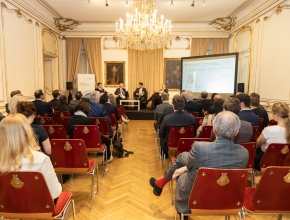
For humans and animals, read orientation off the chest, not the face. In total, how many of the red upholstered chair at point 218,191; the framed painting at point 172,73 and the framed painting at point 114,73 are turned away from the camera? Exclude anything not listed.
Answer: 1

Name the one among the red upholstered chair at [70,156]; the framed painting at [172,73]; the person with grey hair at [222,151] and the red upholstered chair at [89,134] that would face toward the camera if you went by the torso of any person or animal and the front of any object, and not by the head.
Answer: the framed painting

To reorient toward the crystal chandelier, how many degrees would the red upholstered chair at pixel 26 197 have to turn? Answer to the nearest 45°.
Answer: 0° — it already faces it

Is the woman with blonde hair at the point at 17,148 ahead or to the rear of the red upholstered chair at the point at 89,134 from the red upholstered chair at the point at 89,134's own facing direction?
to the rear

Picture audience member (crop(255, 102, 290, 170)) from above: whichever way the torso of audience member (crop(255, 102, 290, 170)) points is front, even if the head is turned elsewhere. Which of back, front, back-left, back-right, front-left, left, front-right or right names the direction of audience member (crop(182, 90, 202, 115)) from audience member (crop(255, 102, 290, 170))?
front

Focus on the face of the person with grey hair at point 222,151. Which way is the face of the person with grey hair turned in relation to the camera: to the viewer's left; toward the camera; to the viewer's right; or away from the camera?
away from the camera

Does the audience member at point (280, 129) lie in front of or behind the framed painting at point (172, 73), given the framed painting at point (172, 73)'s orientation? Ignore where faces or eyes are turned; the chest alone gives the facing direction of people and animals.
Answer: in front

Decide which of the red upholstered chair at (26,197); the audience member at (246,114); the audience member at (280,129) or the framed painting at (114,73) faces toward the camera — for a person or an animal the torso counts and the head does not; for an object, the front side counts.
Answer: the framed painting

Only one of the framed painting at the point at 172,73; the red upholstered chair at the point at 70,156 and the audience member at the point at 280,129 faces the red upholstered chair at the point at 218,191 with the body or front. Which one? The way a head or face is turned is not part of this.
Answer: the framed painting

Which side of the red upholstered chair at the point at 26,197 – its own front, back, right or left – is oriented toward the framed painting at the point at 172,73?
front

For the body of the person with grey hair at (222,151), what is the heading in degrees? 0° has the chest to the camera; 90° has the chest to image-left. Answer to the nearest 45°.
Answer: approximately 135°

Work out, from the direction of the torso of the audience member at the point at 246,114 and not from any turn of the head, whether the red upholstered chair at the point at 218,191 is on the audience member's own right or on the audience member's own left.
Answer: on the audience member's own left

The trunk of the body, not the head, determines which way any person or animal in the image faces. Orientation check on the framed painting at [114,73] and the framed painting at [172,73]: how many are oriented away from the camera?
0

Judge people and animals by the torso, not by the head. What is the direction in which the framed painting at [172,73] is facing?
toward the camera

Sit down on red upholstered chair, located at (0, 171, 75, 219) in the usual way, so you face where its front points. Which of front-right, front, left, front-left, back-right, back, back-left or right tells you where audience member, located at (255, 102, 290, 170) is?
front-right

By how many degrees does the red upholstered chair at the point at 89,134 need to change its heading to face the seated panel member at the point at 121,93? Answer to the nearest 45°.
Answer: approximately 45° to its left

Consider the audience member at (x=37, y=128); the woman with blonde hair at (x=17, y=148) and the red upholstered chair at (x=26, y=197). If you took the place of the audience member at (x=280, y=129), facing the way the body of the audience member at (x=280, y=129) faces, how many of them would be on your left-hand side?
3

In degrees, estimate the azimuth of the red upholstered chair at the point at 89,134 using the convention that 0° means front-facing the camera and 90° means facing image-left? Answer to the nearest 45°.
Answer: approximately 225°

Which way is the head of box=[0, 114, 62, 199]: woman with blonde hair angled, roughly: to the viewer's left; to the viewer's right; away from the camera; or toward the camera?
away from the camera

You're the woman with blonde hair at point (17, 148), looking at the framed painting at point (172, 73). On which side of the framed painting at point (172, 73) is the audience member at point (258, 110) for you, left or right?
right
